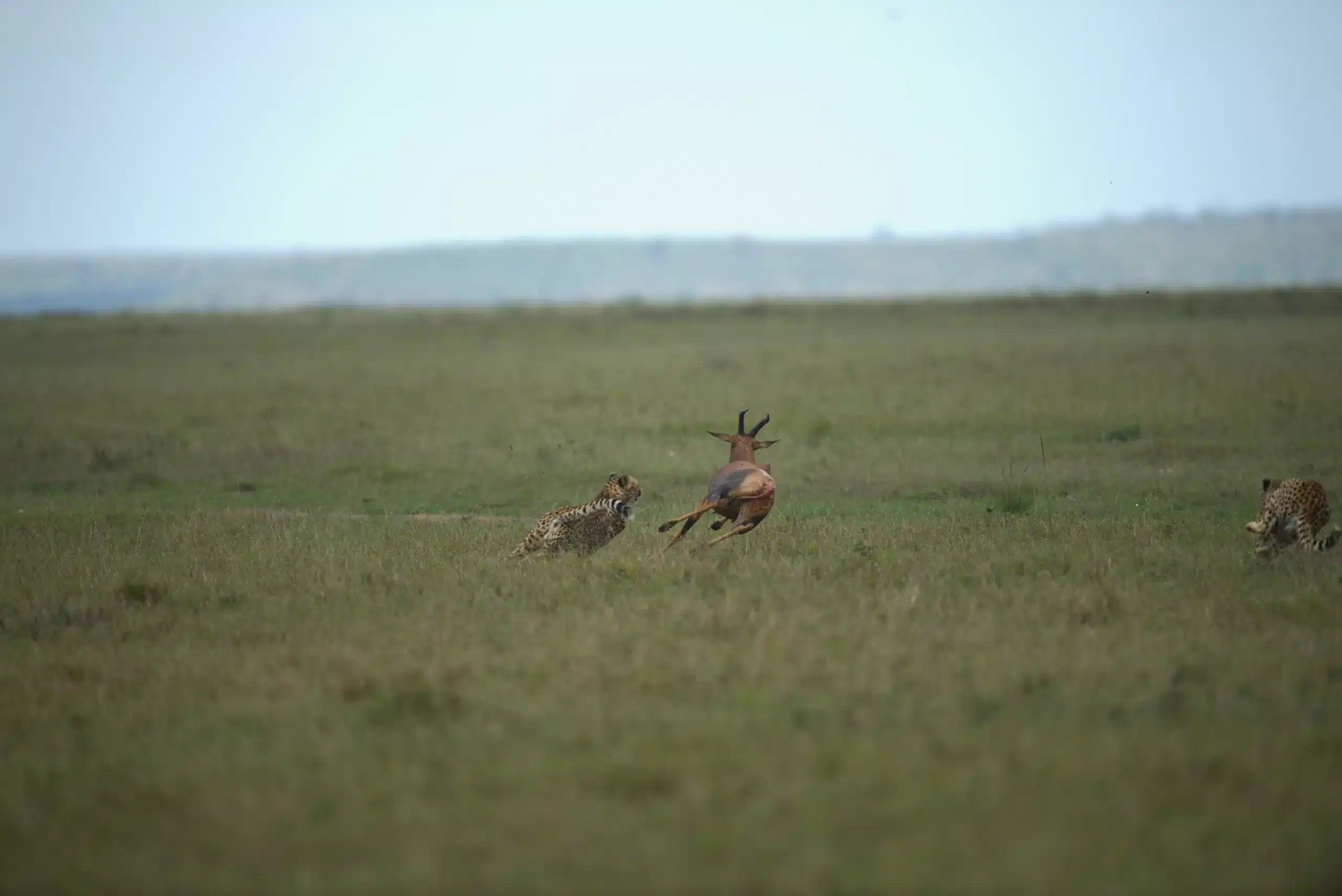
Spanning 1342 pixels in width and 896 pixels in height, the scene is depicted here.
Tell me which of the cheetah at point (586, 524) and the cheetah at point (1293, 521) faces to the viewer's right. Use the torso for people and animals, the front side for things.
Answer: the cheetah at point (586, 524)

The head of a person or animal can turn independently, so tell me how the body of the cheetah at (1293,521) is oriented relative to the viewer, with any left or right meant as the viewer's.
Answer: facing to the left of the viewer

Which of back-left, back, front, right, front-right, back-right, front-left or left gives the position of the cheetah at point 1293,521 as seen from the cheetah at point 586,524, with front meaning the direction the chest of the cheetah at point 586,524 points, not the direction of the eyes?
front

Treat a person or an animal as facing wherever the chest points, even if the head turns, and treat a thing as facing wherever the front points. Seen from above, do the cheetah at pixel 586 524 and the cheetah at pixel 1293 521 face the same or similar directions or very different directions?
very different directions

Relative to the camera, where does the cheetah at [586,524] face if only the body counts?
to the viewer's right

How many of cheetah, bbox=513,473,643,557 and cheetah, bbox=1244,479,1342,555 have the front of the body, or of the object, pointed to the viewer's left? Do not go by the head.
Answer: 1

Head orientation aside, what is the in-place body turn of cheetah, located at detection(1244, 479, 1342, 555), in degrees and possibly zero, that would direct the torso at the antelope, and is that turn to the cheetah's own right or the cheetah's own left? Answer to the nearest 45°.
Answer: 0° — it already faces it
